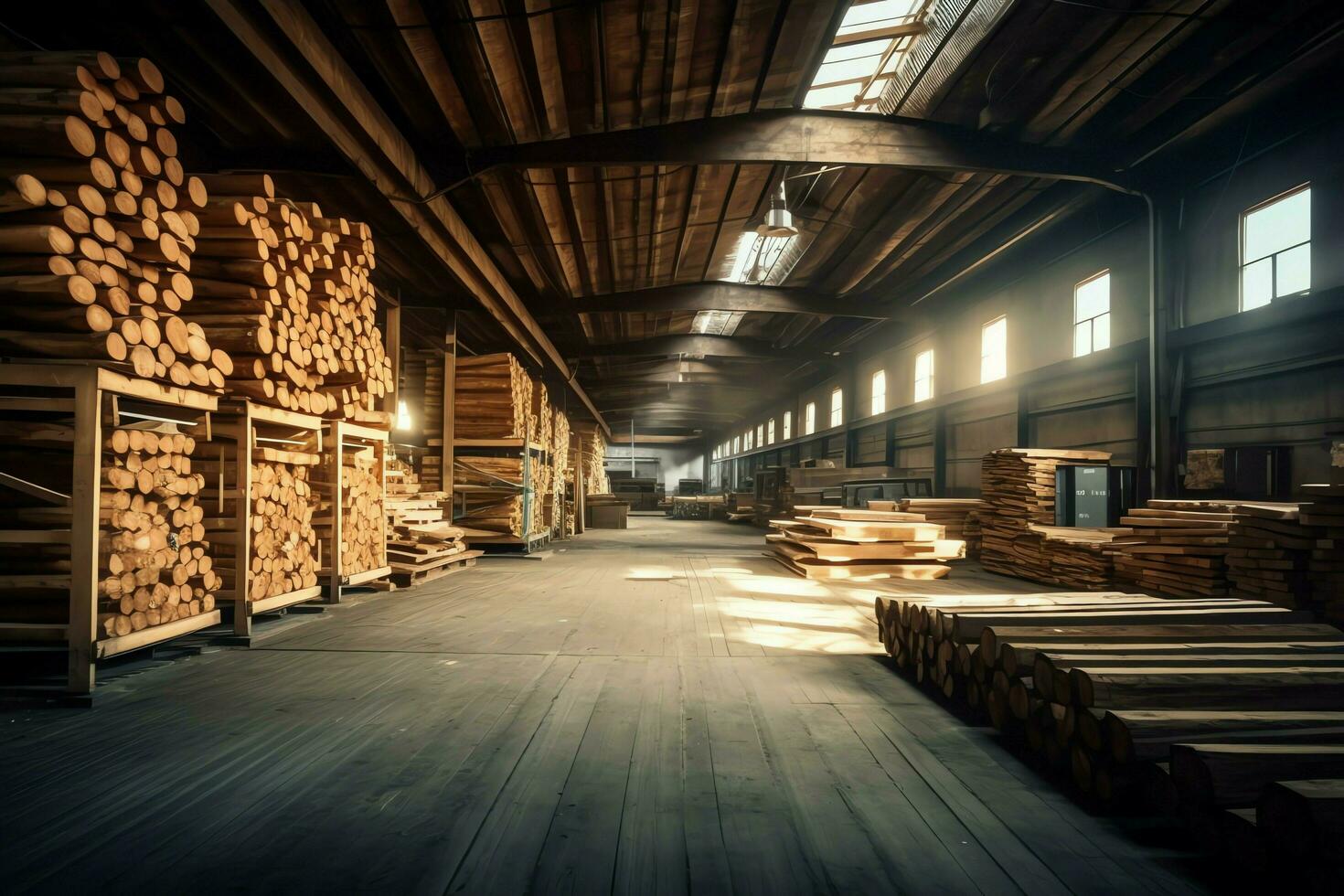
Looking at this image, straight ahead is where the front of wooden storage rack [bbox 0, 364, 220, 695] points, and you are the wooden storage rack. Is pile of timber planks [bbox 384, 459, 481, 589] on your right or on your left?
on your left

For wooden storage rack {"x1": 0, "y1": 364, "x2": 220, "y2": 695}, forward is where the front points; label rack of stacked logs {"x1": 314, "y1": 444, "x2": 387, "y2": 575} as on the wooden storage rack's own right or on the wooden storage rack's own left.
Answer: on the wooden storage rack's own left

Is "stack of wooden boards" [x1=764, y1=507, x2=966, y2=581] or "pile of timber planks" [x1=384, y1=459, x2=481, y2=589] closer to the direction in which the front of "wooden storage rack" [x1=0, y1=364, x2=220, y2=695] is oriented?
the stack of wooden boards

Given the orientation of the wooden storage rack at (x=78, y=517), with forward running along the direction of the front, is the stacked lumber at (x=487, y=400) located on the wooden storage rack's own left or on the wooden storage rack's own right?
on the wooden storage rack's own left

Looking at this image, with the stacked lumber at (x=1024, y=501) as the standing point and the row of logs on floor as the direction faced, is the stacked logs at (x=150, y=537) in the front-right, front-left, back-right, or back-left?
front-right

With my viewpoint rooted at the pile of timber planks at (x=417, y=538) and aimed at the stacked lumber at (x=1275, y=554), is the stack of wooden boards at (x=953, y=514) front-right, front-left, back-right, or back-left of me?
front-left

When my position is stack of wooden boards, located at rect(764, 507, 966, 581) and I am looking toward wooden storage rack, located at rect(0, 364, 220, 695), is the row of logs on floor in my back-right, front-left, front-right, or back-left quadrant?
front-left

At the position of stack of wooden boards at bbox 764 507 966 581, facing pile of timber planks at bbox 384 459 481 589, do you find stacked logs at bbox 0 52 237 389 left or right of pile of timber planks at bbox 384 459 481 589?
left

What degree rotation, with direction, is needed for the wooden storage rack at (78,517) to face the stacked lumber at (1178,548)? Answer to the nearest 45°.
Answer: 0° — it already faces it

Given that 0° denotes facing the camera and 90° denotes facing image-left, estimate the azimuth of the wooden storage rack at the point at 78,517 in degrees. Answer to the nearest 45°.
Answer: approximately 270°
